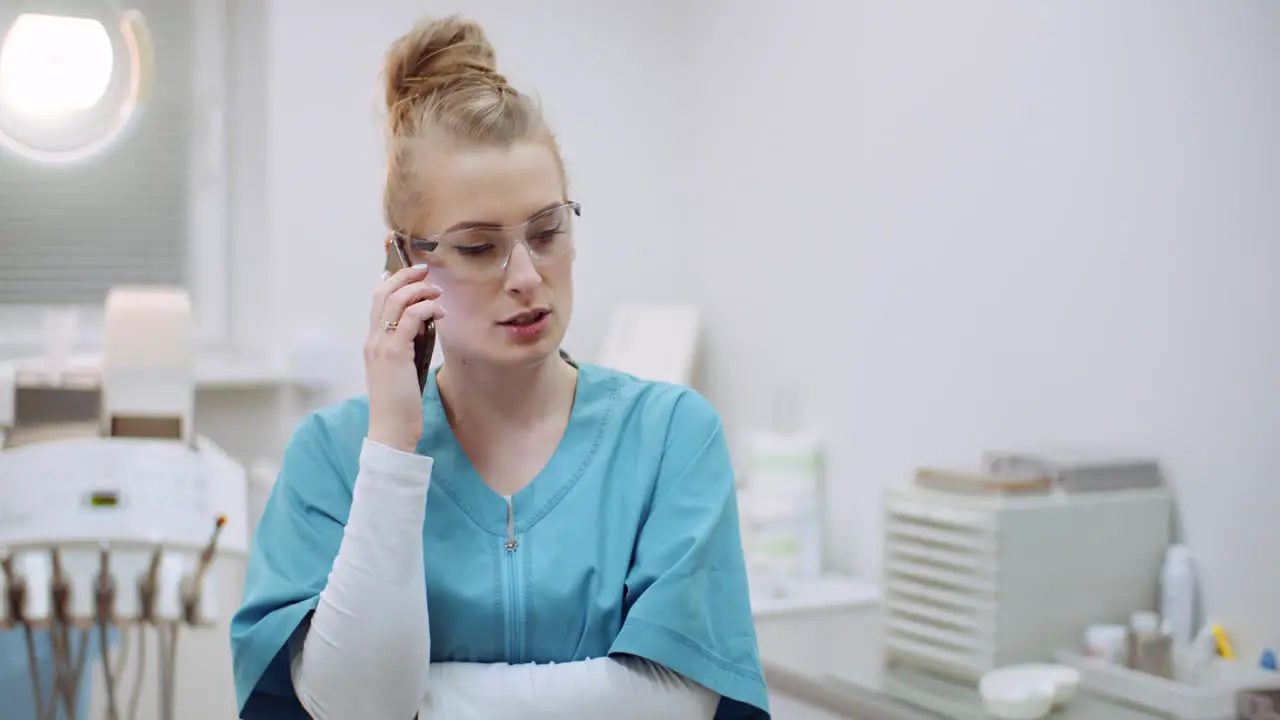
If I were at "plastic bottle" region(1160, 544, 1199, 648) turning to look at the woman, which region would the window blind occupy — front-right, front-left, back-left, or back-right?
front-right

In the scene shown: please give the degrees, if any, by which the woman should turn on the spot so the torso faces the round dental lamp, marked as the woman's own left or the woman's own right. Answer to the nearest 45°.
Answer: approximately 135° to the woman's own right

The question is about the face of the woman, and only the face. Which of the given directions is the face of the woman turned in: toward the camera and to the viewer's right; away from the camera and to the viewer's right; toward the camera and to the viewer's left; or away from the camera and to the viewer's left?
toward the camera and to the viewer's right

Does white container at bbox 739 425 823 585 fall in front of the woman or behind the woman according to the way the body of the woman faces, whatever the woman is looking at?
behind

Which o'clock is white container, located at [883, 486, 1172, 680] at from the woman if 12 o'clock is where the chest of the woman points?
The white container is roughly at 8 o'clock from the woman.

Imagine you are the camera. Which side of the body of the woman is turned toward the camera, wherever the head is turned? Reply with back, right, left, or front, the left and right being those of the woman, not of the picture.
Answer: front

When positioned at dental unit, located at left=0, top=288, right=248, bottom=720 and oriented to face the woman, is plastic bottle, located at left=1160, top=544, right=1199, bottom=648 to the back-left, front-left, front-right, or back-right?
front-left

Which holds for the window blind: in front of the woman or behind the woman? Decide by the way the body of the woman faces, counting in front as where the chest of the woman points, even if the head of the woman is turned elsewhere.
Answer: behind

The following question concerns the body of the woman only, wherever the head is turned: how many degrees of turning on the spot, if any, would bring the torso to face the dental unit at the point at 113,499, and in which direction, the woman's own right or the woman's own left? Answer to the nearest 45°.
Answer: approximately 135° to the woman's own right
